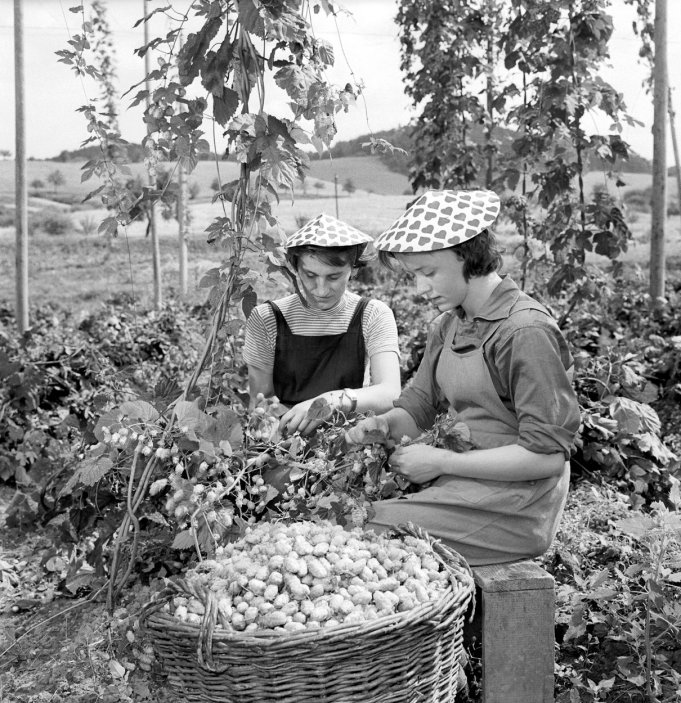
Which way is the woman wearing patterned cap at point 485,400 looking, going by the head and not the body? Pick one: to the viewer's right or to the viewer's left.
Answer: to the viewer's left

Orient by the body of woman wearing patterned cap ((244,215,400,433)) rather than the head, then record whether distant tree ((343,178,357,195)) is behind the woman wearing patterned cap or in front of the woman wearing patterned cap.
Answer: behind

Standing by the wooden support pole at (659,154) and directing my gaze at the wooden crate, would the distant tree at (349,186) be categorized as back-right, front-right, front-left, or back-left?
back-right

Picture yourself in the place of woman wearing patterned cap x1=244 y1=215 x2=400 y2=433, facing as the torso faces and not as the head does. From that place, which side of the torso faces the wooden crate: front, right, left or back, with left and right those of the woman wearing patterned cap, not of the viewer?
front

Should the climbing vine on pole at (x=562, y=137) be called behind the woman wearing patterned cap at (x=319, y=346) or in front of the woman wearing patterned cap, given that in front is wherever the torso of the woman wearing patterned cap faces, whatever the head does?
behind

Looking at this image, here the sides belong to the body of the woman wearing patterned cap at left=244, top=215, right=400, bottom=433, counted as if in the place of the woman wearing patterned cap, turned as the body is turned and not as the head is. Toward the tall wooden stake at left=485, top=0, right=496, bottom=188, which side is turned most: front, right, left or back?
back

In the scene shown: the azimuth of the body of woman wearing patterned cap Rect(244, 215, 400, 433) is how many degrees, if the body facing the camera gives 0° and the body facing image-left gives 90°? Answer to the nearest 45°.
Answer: approximately 0°

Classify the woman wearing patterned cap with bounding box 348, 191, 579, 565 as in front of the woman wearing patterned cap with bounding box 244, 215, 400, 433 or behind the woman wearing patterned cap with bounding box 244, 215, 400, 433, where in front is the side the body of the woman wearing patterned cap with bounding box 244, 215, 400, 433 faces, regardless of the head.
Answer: in front

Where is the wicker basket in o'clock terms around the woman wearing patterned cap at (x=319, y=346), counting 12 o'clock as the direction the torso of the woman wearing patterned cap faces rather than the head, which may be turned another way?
The wicker basket is roughly at 12 o'clock from the woman wearing patterned cap.

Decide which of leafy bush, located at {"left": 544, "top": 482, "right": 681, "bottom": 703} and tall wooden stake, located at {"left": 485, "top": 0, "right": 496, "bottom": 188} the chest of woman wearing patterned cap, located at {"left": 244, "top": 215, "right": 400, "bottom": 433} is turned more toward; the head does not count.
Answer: the leafy bush

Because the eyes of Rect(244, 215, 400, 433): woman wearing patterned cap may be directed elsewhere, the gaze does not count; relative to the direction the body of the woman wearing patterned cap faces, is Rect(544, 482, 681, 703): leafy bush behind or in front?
in front
